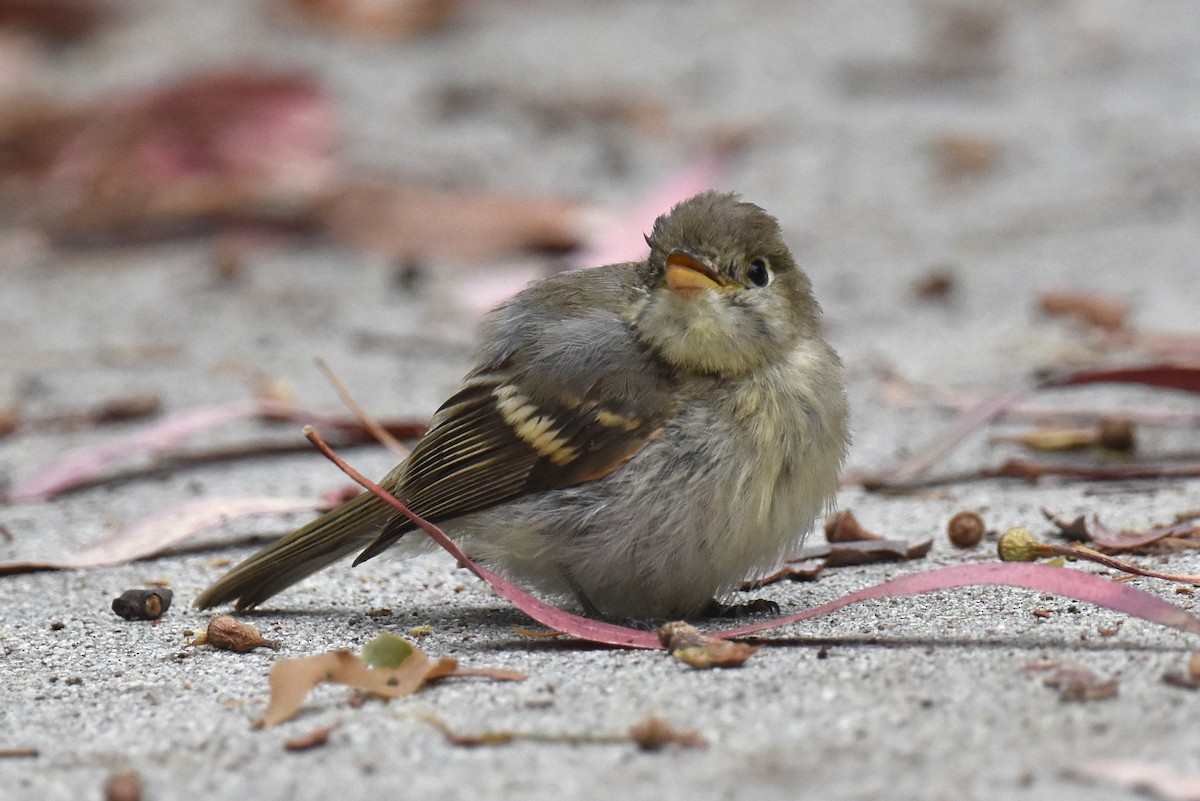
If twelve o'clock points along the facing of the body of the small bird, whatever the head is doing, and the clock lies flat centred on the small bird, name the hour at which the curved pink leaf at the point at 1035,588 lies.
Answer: The curved pink leaf is roughly at 12 o'clock from the small bird.

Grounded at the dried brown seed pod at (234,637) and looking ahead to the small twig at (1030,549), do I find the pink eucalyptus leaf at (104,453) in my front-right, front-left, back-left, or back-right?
back-left

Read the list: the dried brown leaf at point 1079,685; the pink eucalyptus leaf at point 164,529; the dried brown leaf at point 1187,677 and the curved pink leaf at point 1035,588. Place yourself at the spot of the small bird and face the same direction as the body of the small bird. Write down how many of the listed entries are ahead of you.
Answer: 3

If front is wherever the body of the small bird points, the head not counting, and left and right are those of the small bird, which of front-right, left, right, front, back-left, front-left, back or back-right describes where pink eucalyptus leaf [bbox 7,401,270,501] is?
back

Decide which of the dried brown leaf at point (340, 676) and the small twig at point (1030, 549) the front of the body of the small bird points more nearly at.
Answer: the small twig

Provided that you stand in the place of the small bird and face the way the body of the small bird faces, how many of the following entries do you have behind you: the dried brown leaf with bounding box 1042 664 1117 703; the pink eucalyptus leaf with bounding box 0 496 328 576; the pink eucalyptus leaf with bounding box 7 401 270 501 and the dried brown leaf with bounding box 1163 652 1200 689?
2

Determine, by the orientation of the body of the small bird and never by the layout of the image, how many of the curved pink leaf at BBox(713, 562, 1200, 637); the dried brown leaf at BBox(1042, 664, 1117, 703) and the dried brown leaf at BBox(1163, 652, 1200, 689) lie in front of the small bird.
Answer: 3

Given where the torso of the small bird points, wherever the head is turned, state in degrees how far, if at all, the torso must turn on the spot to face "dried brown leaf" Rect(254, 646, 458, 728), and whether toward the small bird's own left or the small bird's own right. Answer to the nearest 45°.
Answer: approximately 90° to the small bird's own right

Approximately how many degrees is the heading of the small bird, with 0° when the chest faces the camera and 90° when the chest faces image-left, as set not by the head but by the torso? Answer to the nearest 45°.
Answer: approximately 315°

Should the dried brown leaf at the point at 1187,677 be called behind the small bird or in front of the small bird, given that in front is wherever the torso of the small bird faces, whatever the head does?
in front

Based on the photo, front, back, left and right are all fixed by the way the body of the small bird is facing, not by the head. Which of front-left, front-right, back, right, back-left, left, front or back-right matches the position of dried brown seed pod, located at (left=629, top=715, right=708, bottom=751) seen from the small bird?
front-right

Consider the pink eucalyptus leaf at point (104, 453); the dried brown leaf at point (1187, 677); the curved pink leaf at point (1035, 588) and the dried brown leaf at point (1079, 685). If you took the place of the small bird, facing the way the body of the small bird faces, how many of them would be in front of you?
3

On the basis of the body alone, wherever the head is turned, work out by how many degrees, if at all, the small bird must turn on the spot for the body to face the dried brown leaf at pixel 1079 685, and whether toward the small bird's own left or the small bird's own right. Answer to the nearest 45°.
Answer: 0° — it already faces it

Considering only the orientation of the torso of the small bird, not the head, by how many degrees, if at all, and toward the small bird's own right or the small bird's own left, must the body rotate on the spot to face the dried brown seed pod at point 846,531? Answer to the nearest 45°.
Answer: approximately 90° to the small bird's own left
